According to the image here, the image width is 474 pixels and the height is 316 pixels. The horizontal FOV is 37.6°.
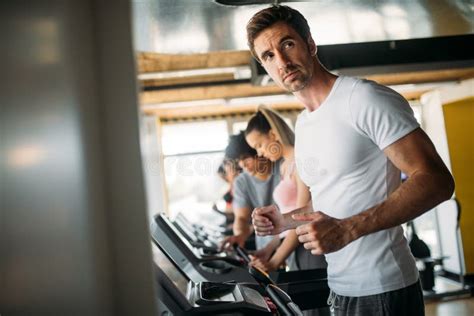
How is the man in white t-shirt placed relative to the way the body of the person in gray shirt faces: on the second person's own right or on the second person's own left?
on the second person's own left

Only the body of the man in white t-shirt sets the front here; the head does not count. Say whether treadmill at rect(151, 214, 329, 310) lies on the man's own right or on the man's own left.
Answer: on the man's own right

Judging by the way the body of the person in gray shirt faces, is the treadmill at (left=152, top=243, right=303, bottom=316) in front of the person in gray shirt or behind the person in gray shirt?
in front

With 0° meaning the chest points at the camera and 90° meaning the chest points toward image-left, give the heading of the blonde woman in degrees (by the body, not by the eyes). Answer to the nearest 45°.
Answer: approximately 45°

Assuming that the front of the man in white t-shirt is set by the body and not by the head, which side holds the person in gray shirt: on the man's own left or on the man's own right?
on the man's own right

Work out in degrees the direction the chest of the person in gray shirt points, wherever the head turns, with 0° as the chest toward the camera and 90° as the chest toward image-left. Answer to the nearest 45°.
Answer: approximately 45°

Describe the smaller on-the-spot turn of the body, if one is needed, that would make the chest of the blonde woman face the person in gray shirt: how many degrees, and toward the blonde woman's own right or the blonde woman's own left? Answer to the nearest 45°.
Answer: approximately 135° to the blonde woman's own right

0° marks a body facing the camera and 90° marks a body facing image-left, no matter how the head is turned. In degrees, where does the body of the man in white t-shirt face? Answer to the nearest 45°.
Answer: approximately 45°

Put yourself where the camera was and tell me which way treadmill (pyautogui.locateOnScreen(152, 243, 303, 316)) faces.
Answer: facing to the left of the viewer

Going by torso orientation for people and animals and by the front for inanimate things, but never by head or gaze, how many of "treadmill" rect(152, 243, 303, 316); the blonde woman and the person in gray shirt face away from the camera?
0
